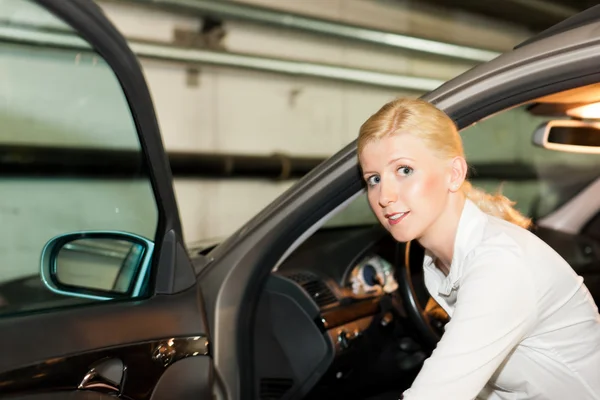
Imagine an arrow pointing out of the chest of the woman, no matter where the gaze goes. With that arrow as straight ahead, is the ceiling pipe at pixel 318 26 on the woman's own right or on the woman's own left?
on the woman's own right
